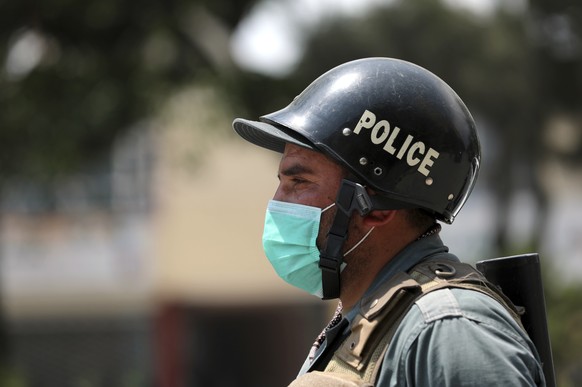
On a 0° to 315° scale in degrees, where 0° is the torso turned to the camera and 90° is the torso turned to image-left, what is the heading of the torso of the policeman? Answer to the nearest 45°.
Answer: approximately 90°

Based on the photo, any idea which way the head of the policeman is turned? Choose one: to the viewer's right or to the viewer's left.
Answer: to the viewer's left
